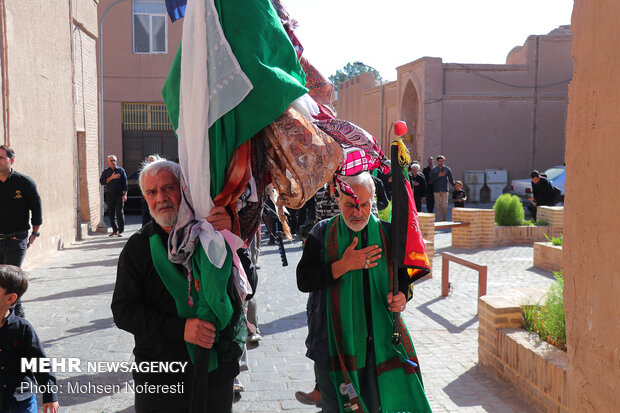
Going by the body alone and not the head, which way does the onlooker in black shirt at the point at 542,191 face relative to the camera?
to the viewer's left

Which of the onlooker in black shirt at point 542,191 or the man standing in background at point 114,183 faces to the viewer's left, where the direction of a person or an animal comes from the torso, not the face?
the onlooker in black shirt

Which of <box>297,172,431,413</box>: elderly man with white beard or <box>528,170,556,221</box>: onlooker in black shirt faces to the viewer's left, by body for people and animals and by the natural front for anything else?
the onlooker in black shirt

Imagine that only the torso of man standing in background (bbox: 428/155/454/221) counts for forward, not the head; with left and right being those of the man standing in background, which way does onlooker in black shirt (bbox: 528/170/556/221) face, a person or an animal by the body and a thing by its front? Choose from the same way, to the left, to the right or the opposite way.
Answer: to the right

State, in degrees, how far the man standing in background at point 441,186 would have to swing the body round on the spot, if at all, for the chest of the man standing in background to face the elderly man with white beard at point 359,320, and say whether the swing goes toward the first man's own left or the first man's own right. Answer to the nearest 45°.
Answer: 0° — they already face them

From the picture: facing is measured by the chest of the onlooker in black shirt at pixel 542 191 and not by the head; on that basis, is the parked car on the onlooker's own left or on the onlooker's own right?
on the onlooker's own right

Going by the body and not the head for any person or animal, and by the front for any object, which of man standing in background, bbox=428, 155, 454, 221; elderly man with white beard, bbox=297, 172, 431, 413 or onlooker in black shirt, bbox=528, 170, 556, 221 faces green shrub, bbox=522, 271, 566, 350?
the man standing in background

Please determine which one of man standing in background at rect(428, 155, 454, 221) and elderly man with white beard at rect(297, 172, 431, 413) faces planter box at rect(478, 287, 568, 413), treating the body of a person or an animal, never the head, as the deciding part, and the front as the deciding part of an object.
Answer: the man standing in background

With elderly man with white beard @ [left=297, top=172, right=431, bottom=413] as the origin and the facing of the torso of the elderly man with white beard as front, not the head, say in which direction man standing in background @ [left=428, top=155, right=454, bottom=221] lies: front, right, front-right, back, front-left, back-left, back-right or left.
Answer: back
